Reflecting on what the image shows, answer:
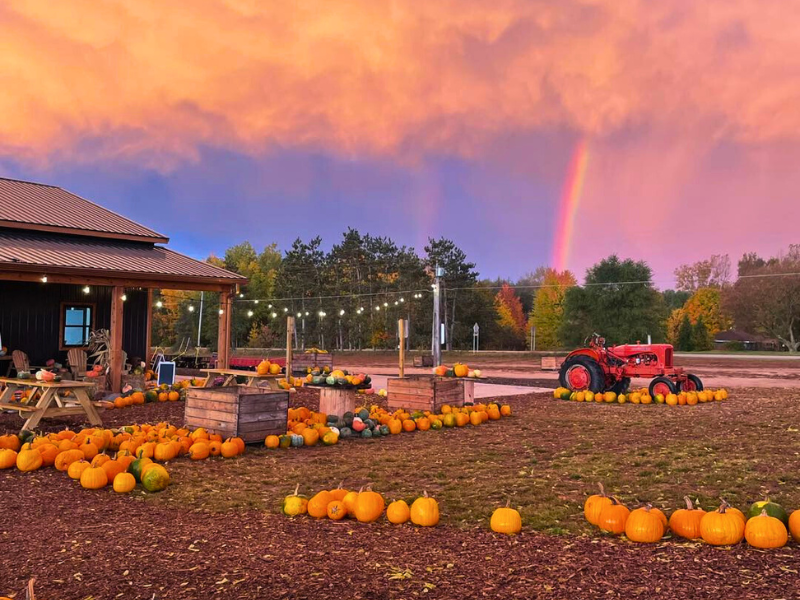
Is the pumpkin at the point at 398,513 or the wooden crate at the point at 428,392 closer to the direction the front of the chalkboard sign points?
the pumpkin

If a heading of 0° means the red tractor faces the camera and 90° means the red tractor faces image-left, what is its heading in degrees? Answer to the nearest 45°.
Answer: approximately 315°

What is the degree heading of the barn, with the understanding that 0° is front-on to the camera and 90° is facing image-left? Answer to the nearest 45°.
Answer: approximately 315°

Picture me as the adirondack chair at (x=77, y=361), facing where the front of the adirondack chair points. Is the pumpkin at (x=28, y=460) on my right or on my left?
on my right

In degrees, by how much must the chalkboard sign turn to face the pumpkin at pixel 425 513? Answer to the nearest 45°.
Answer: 0° — it already faces it

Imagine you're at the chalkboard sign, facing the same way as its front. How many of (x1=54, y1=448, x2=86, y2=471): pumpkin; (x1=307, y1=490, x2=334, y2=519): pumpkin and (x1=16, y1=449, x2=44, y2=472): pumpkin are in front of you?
3

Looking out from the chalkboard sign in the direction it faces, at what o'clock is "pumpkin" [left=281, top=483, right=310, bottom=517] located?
The pumpkin is roughly at 12 o'clock from the chalkboard sign.
